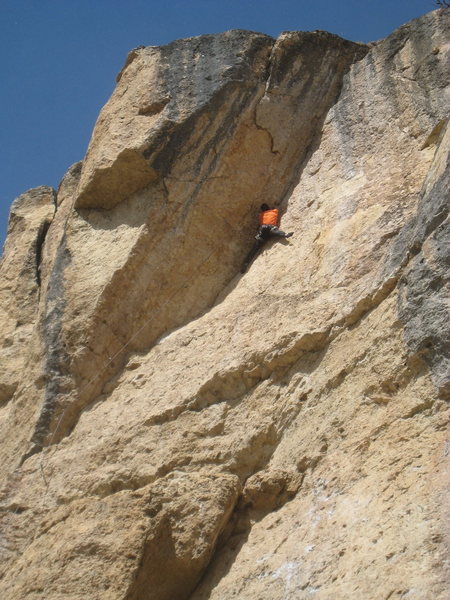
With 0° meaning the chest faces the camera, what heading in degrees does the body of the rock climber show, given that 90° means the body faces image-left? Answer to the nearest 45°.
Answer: approximately 180°
